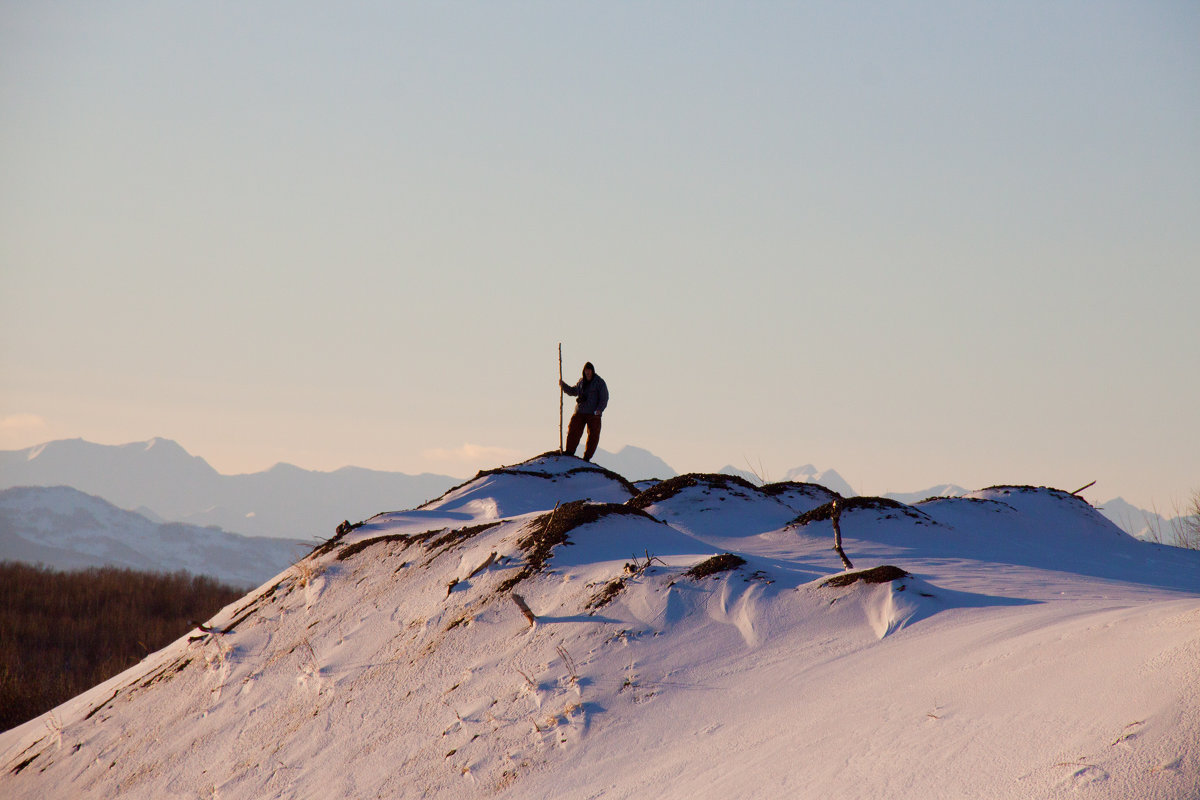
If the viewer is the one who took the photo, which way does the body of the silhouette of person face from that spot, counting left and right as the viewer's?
facing the viewer and to the left of the viewer
